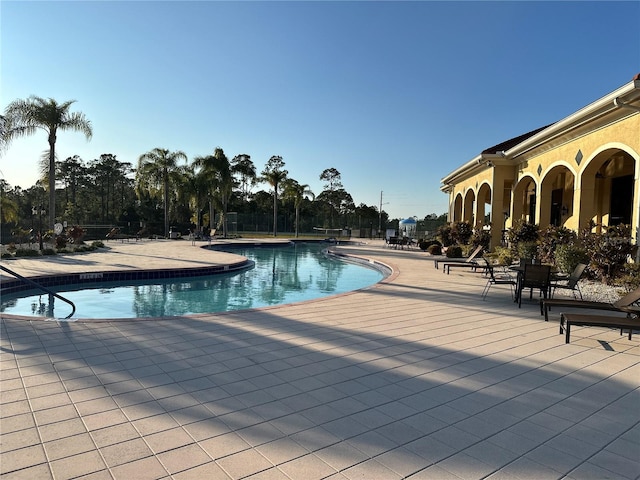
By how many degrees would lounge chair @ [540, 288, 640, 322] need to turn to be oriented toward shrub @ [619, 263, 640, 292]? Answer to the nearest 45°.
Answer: approximately 90° to its right

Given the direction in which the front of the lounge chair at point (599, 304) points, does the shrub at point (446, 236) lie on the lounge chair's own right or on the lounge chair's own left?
on the lounge chair's own right

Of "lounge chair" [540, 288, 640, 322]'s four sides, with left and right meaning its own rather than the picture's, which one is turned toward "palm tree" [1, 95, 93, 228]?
front

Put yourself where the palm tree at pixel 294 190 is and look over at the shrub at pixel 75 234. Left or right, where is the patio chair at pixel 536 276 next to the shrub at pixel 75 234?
left

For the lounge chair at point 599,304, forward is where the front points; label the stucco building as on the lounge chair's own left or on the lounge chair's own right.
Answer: on the lounge chair's own right

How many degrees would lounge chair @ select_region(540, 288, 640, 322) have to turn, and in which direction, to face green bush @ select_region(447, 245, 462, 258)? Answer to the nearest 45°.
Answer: approximately 45° to its right

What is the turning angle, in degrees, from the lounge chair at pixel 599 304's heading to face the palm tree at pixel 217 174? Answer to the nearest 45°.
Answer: approximately 45° to its right

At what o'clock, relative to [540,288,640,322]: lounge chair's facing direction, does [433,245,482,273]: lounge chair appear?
[433,245,482,273]: lounge chair is roughly at 2 o'clock from [540,288,640,322]: lounge chair.

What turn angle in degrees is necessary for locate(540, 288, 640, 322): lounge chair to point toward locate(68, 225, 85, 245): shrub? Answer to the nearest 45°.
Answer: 0° — it already faces it

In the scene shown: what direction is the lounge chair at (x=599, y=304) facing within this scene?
to the viewer's left

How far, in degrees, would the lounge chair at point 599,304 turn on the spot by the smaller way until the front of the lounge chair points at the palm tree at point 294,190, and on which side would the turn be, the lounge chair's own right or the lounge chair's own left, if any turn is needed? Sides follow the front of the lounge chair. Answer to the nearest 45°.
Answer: approximately 45° to the lounge chair's own right

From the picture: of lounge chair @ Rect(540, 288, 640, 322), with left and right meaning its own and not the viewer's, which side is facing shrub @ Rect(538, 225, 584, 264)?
right
